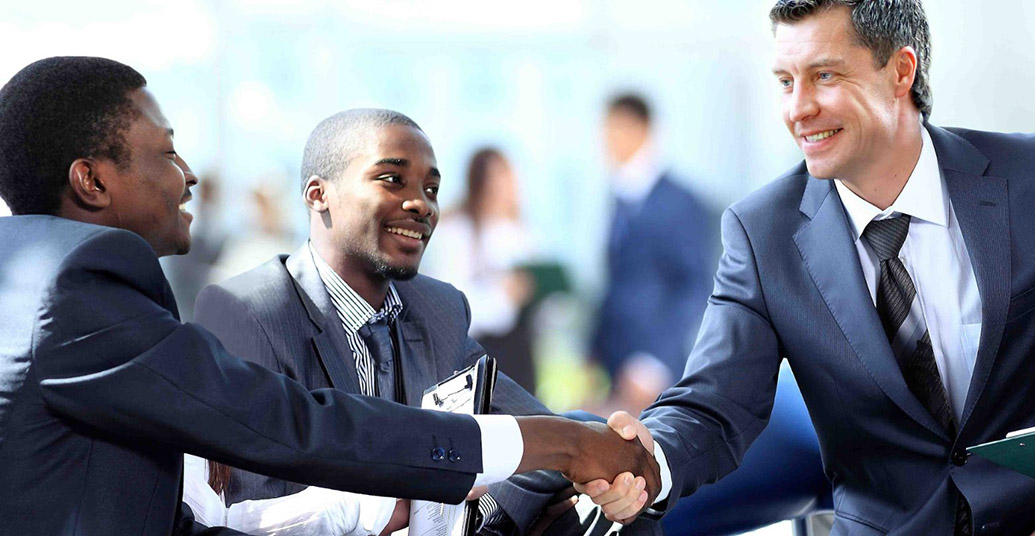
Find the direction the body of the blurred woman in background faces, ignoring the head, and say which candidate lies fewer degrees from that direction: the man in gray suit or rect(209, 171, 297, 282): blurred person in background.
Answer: the man in gray suit

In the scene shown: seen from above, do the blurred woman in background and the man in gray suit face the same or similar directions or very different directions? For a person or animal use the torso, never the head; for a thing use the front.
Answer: same or similar directions

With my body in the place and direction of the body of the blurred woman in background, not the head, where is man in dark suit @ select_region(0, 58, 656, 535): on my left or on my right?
on my right

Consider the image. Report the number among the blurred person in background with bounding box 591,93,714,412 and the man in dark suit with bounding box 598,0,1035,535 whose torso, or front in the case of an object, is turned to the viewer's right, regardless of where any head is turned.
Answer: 0

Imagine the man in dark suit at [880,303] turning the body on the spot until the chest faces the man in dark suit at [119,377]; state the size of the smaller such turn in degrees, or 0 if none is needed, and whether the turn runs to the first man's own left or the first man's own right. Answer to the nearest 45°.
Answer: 0° — they already face them

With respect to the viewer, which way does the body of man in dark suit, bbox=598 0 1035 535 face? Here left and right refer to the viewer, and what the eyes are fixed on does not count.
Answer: facing the viewer and to the left of the viewer

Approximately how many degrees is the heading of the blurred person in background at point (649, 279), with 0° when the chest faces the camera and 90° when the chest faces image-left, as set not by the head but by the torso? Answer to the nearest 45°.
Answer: approximately 45°

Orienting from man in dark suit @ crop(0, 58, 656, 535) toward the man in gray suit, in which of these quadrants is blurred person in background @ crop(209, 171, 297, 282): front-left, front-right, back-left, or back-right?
front-left

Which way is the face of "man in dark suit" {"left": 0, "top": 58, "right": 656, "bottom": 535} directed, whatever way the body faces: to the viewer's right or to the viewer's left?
to the viewer's right

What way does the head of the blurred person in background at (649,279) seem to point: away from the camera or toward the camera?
toward the camera

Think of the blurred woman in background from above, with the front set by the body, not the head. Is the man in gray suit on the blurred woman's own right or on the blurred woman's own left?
on the blurred woman's own right

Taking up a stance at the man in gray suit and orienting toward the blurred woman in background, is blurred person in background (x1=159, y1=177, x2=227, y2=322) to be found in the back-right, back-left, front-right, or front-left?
front-left

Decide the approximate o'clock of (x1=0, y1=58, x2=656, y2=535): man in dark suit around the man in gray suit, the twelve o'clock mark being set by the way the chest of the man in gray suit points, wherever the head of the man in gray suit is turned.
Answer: The man in dark suit is roughly at 2 o'clock from the man in gray suit.

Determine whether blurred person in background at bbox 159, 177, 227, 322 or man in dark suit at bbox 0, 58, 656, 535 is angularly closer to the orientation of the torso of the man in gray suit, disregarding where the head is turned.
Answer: the man in dark suit

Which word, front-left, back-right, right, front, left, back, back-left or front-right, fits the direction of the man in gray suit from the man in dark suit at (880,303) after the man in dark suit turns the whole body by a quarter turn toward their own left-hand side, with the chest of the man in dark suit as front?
back-right

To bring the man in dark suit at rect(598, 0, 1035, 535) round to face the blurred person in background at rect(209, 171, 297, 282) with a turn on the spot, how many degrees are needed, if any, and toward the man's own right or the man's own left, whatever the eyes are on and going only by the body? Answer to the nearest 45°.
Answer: approximately 90° to the man's own right

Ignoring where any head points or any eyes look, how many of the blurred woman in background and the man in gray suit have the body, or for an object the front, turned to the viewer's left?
0

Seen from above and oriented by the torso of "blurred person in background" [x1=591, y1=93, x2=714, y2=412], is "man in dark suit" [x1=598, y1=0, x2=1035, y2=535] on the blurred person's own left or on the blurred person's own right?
on the blurred person's own left
